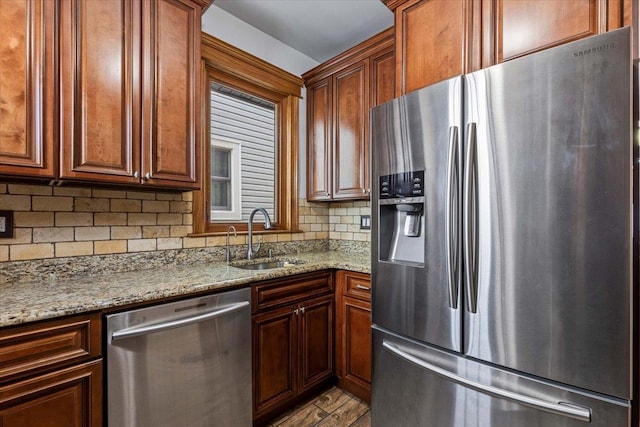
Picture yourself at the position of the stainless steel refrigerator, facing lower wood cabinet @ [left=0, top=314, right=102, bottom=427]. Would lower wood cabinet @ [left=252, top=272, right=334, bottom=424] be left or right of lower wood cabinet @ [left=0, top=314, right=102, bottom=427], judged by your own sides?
right

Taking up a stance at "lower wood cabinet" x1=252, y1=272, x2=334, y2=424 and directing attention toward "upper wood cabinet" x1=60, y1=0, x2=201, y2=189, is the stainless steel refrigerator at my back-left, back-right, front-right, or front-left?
back-left

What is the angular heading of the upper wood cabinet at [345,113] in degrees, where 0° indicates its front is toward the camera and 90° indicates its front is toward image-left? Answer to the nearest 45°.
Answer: approximately 45°

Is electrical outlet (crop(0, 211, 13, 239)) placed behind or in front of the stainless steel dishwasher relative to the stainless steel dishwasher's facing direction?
behind

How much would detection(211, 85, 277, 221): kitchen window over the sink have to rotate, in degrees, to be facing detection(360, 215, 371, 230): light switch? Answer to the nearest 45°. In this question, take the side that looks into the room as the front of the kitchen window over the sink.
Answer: approximately 45° to its left

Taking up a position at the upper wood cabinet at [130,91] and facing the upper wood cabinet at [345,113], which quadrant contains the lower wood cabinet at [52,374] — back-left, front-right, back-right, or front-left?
back-right
